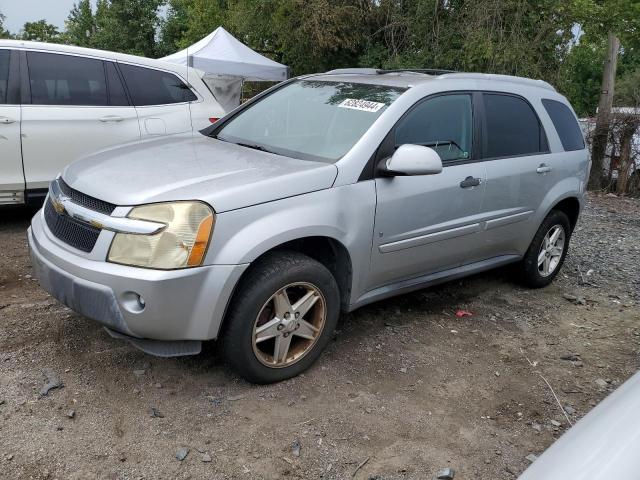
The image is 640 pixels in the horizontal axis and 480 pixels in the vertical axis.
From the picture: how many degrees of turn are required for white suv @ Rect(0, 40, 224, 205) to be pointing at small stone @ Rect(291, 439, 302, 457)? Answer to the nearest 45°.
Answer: approximately 90° to its left

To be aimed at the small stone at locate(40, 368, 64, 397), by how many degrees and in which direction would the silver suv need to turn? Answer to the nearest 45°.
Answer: approximately 45° to its right

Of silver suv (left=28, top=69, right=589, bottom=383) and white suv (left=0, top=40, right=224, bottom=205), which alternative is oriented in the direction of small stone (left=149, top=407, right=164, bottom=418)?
the silver suv

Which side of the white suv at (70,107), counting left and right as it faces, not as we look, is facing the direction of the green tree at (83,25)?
right

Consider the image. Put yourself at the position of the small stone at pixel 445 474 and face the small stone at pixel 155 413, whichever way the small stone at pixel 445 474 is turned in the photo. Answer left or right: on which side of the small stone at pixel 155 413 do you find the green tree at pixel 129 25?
right

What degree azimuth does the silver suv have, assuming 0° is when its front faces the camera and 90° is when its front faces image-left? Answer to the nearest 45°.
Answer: approximately 45°

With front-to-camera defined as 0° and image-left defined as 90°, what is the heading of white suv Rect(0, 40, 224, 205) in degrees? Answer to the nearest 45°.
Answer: approximately 90°

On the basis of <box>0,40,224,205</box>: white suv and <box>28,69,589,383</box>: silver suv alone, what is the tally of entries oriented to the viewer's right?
0

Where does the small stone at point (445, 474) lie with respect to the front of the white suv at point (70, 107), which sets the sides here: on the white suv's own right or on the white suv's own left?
on the white suv's own left

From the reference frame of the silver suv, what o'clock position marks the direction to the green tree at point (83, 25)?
The green tree is roughly at 4 o'clock from the silver suv.

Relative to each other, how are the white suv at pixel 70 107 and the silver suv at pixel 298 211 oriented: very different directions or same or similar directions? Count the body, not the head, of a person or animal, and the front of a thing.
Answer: same or similar directions

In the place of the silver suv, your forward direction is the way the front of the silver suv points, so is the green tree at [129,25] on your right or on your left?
on your right

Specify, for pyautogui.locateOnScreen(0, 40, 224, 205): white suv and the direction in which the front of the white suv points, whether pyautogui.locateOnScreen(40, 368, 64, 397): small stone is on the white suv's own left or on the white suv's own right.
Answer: on the white suv's own left

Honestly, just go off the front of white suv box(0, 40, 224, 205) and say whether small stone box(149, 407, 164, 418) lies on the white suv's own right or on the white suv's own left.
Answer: on the white suv's own left

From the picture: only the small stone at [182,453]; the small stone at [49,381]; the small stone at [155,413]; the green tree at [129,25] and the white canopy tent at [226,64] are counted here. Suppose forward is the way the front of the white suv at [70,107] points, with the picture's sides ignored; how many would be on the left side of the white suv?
3
